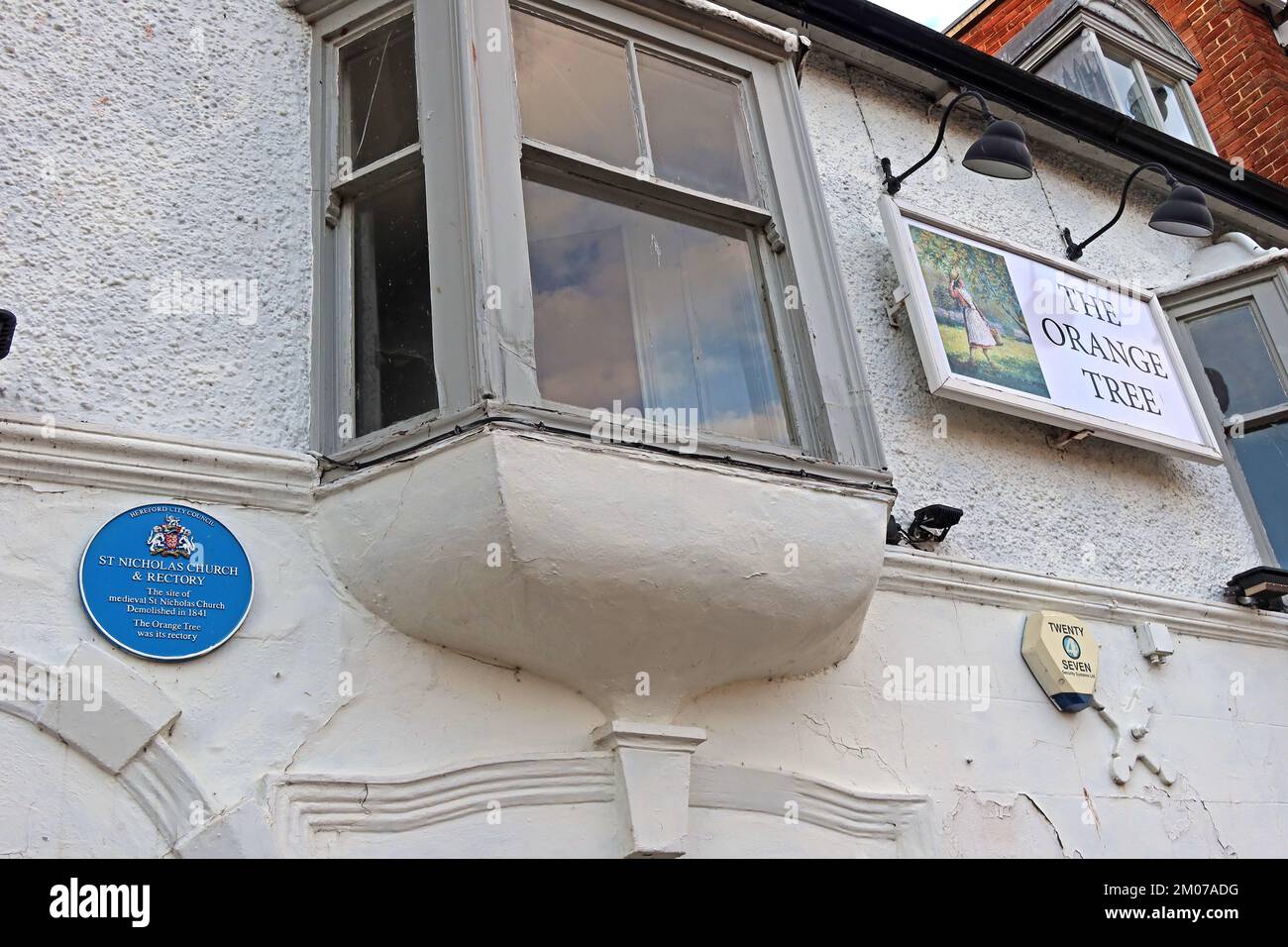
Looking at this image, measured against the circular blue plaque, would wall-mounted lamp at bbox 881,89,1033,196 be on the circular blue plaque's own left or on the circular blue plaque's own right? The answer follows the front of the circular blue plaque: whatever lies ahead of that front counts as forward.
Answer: on the circular blue plaque's own left

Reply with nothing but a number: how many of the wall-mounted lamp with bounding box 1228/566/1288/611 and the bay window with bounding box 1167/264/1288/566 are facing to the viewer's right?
0

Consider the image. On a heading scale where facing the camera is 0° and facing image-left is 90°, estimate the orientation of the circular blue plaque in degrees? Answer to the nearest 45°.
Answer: approximately 0°
